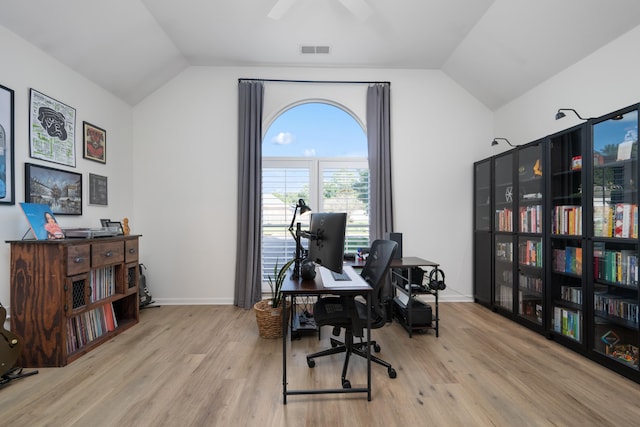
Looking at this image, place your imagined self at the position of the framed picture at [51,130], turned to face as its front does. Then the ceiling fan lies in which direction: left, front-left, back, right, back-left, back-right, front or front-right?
front

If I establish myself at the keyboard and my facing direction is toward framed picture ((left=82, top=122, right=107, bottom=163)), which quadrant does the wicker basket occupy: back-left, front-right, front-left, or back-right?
front-right

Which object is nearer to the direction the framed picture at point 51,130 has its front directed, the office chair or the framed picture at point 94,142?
the office chair

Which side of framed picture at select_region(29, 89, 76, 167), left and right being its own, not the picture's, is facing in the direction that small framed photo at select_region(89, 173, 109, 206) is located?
left

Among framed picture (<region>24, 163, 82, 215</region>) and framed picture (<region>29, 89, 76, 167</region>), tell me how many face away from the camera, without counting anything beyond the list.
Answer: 0

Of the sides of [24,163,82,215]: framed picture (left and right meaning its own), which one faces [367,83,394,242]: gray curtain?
front

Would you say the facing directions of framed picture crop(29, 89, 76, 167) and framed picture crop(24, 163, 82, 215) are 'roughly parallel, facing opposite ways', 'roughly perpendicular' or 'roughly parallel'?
roughly parallel

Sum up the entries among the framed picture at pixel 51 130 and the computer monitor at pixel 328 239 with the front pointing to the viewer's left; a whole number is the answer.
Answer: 0

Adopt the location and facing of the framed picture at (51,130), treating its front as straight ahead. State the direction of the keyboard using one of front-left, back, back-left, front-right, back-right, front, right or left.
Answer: front

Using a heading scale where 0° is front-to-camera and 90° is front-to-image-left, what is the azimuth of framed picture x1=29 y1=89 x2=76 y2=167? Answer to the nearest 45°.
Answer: approximately 315°

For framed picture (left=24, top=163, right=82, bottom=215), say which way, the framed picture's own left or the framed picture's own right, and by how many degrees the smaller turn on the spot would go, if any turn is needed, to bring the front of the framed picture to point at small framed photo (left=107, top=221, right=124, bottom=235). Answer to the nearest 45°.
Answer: approximately 90° to the framed picture's own left

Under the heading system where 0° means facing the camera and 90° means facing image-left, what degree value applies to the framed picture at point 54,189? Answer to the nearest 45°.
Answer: approximately 315°

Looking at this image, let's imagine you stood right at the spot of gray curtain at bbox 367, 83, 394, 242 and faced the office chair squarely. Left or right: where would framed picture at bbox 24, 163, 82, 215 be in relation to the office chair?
right

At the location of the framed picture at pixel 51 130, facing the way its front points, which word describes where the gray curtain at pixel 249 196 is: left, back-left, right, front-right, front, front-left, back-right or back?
front-left
